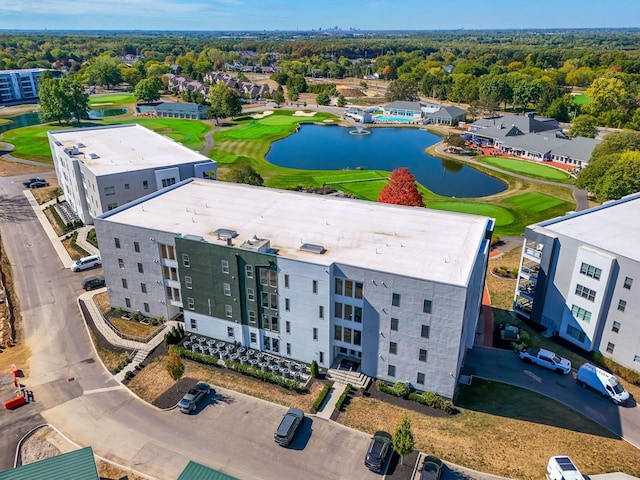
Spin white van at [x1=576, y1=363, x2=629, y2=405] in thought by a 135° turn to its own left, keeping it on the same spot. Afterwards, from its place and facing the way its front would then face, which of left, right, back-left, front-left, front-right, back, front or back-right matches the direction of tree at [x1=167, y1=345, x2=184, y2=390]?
back-left

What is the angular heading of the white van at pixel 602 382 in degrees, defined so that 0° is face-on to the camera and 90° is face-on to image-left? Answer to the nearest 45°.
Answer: approximately 315°

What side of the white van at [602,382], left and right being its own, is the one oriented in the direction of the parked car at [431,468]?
right

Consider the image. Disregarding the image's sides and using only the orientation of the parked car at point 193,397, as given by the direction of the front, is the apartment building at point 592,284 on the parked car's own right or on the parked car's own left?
on the parked car's own right

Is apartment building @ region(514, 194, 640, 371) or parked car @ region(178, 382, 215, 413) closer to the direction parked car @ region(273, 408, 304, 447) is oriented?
the apartment building

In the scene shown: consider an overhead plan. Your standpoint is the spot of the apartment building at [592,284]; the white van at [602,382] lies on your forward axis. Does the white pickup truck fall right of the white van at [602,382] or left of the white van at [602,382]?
right

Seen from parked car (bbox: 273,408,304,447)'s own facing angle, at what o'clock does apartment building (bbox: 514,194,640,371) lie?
The apartment building is roughly at 1 o'clock from the parked car.

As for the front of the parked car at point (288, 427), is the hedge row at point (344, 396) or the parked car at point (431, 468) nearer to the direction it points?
the hedge row

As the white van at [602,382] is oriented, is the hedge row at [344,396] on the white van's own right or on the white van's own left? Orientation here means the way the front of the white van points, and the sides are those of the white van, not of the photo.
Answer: on the white van's own right

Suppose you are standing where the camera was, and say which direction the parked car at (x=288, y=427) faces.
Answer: facing away from the viewer and to the right of the viewer

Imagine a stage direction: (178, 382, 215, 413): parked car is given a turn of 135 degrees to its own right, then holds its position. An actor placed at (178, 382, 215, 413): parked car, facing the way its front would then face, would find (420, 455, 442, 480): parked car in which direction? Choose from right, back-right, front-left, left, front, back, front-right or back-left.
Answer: front-left

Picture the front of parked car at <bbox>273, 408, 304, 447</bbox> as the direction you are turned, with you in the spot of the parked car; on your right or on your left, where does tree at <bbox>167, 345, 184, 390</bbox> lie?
on your left

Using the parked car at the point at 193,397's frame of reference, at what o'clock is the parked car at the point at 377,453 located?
the parked car at the point at 377,453 is roughly at 3 o'clock from the parked car at the point at 193,397.

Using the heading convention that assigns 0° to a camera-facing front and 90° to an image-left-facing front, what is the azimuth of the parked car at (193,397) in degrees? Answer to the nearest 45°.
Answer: approximately 225°
